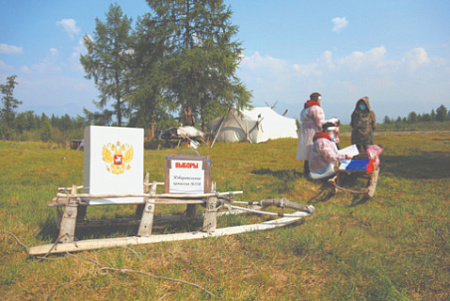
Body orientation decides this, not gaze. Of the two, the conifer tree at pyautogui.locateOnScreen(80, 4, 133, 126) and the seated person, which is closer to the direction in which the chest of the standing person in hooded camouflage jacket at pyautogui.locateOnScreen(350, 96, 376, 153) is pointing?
the seated person

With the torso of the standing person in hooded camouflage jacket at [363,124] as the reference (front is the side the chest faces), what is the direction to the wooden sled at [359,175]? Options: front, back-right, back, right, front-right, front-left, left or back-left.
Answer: front

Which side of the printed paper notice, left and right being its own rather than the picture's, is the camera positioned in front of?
front

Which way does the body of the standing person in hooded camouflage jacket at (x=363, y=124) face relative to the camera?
toward the camera
